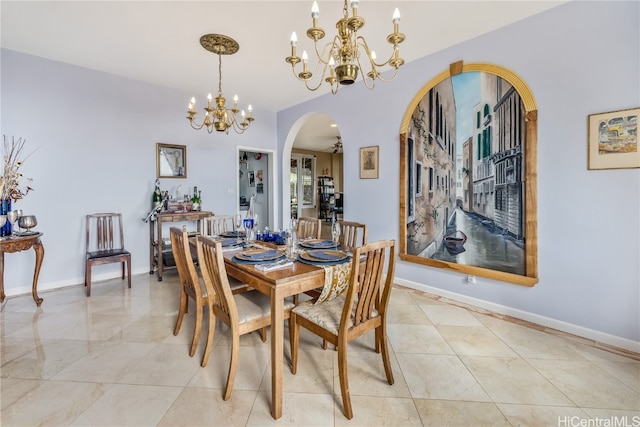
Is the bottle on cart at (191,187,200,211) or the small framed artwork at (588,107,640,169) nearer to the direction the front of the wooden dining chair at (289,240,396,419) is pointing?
the bottle on cart

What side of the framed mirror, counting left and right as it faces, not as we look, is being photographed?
front

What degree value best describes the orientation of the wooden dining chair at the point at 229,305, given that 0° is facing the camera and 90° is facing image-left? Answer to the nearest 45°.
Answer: approximately 225°

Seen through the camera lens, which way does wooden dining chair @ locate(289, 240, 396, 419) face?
facing away from the viewer and to the left of the viewer

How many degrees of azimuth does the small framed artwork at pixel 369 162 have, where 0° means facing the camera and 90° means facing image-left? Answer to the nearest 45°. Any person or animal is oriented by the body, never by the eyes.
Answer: approximately 45°

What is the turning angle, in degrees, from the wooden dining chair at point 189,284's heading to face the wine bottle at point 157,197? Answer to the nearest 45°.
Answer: approximately 45° to its left

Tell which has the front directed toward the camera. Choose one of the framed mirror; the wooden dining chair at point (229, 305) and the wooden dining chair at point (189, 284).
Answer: the framed mirror

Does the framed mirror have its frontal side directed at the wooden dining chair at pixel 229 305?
yes

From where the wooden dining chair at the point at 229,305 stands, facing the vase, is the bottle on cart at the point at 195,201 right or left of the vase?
right

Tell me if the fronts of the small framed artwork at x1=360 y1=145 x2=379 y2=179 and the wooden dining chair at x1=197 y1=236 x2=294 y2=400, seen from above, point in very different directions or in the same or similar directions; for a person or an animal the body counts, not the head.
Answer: very different directions

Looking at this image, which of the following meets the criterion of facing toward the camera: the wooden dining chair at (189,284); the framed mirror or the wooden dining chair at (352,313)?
the framed mirror

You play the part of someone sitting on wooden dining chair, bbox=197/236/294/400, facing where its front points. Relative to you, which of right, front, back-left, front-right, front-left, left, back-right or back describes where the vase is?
left

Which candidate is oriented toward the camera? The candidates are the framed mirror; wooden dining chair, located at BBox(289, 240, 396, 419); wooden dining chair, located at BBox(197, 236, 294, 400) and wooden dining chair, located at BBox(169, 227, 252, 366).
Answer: the framed mirror

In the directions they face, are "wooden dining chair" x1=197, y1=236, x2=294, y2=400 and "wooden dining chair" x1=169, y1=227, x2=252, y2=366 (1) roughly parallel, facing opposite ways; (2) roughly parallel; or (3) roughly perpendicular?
roughly parallel

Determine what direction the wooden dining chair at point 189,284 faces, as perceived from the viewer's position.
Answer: facing away from the viewer and to the right of the viewer
